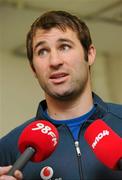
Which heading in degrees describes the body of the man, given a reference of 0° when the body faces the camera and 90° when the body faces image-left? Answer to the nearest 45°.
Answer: approximately 0°
